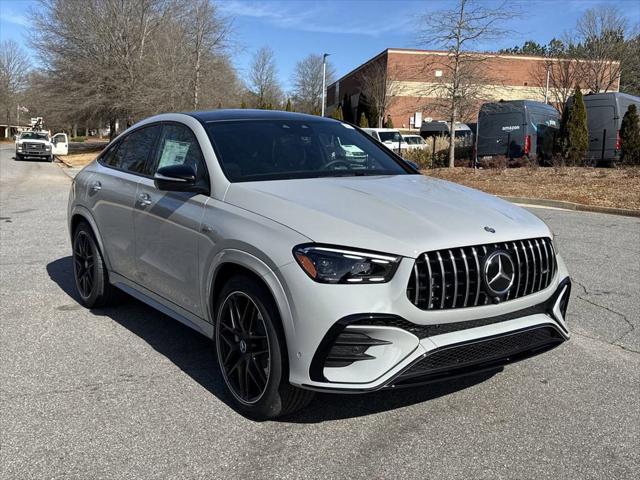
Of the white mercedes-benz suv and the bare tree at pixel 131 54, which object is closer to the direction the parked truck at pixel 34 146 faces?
the white mercedes-benz suv

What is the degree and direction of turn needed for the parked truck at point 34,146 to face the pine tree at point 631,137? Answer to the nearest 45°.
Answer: approximately 45° to its left

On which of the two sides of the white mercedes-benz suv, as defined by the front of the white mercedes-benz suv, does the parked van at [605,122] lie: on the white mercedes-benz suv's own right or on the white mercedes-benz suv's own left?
on the white mercedes-benz suv's own left

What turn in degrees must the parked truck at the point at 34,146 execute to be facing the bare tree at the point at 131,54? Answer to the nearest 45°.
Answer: approximately 90° to its left

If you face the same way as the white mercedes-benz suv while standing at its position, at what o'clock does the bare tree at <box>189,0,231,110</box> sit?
The bare tree is roughly at 7 o'clock from the white mercedes-benz suv.

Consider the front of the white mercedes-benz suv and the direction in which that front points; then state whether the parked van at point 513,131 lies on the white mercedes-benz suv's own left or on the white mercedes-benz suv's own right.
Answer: on the white mercedes-benz suv's own left

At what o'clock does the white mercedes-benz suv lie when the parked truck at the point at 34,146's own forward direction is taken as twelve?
The white mercedes-benz suv is roughly at 12 o'clock from the parked truck.

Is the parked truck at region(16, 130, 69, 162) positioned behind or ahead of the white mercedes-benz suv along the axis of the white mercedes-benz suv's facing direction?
behind
